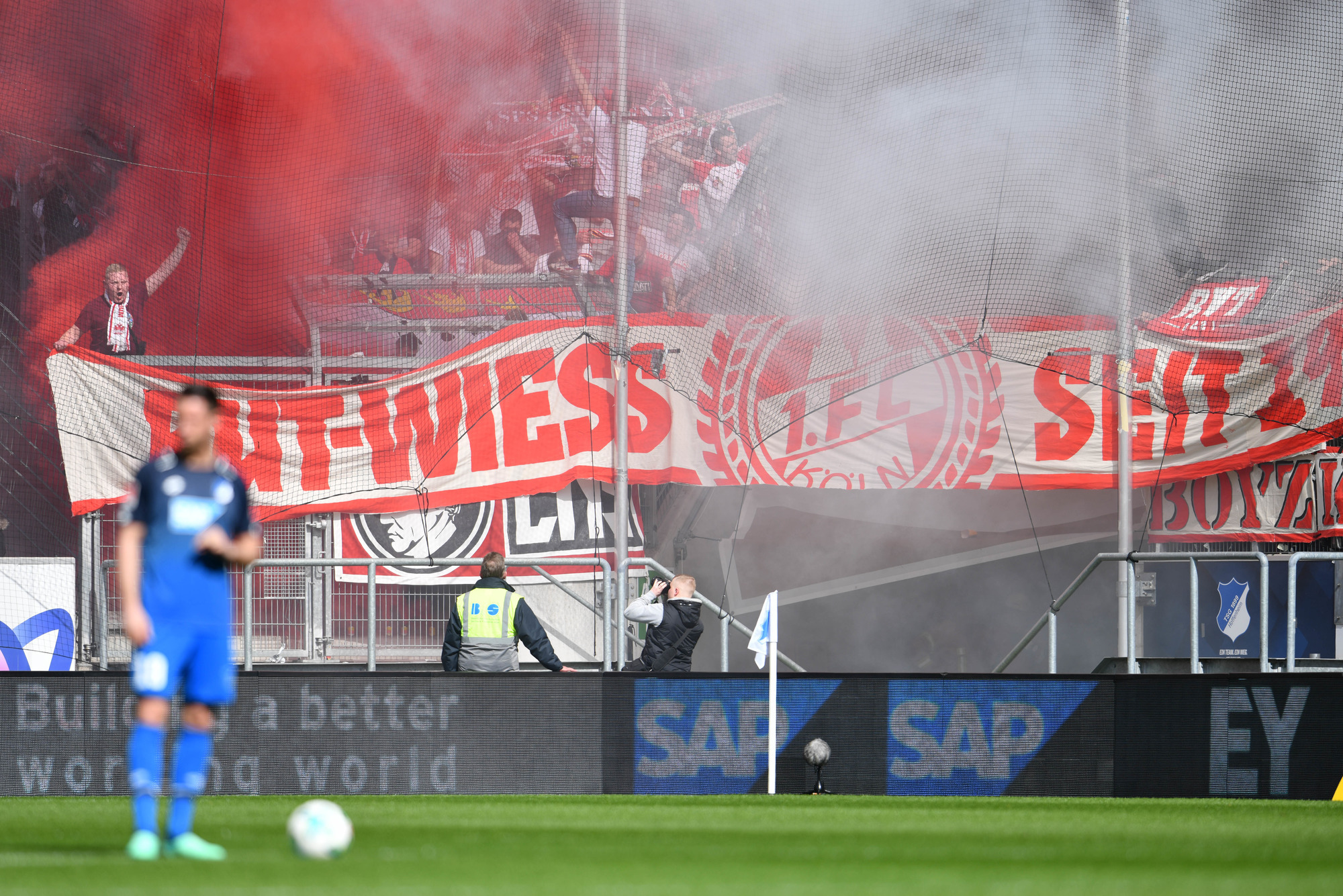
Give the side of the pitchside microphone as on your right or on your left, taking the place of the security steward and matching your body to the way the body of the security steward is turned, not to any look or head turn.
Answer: on your right

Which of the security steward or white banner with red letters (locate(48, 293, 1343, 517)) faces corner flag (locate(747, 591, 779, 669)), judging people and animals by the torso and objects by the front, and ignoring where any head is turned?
the white banner with red letters

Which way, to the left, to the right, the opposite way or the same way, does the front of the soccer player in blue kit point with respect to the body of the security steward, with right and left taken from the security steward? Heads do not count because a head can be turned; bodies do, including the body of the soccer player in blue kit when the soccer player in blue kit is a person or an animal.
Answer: the opposite way

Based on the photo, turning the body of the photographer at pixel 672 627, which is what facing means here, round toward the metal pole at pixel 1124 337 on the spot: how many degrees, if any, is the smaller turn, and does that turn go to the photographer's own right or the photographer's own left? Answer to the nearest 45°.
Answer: approximately 90° to the photographer's own right

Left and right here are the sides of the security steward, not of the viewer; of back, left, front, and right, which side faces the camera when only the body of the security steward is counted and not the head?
back

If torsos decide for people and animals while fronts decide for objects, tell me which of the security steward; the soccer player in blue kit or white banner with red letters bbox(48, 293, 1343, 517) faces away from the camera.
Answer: the security steward

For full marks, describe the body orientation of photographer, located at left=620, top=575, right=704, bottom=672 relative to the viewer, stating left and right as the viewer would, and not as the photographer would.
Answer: facing away from the viewer and to the left of the viewer

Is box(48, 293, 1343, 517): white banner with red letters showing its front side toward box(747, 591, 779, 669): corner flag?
yes

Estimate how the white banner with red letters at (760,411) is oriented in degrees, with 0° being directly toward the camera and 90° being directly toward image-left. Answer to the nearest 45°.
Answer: approximately 0°

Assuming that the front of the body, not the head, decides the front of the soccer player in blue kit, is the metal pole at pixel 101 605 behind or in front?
behind

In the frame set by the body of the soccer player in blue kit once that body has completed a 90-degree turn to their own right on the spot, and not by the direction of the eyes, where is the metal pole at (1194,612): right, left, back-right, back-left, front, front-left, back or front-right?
back-right

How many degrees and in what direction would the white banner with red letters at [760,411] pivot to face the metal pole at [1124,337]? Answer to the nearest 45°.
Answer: approximately 90° to its left

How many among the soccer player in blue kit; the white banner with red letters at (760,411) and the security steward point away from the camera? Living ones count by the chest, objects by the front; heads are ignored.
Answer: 1

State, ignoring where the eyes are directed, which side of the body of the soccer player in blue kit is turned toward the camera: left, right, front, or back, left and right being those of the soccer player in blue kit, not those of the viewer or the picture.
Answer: front
